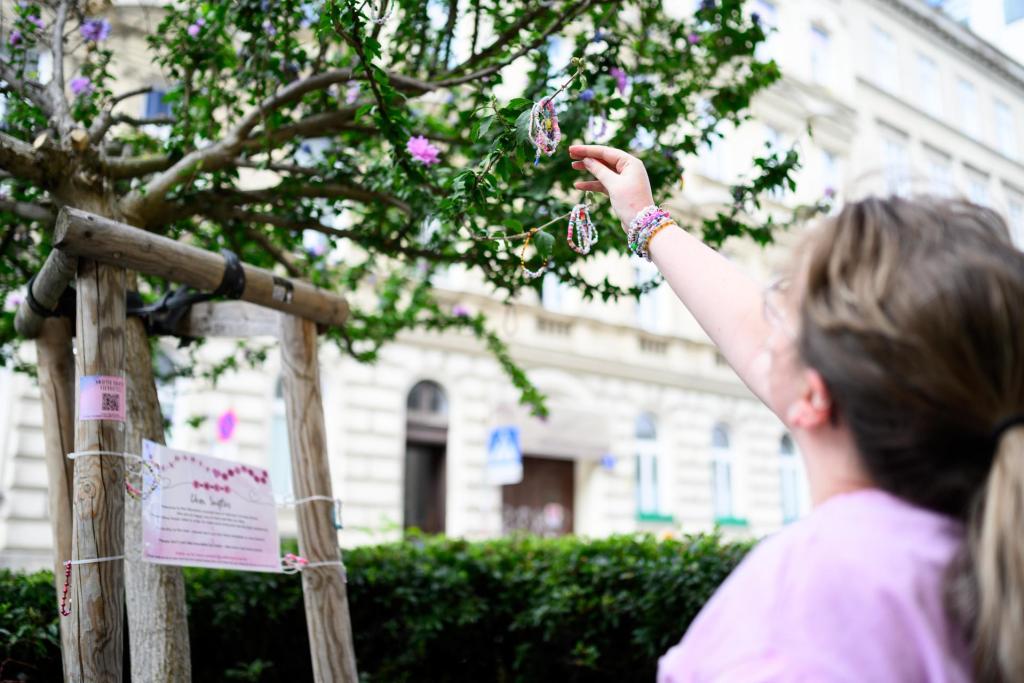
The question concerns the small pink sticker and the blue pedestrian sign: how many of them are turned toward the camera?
2

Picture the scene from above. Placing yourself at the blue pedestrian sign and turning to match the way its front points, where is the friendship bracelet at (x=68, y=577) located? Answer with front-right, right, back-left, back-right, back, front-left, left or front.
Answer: front

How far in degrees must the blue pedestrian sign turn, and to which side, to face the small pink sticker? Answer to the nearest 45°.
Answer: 0° — it already faces it

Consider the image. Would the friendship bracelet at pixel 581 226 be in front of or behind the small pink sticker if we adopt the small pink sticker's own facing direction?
in front

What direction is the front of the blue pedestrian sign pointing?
toward the camera

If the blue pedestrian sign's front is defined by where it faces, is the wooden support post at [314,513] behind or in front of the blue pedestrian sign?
in front

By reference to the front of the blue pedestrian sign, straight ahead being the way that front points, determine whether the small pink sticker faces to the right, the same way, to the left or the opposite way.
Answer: the same way

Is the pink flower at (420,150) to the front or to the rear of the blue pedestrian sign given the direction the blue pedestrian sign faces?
to the front

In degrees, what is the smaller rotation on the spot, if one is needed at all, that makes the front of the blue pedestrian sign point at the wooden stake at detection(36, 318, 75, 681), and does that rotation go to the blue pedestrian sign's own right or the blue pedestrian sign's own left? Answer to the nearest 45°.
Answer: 0° — it already faces it

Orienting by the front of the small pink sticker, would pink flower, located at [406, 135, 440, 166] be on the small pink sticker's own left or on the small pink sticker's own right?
on the small pink sticker's own left
